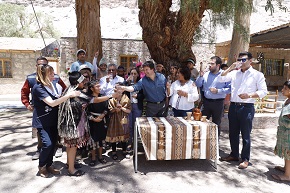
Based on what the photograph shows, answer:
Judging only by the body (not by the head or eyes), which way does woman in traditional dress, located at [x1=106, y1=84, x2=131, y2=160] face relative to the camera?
toward the camera

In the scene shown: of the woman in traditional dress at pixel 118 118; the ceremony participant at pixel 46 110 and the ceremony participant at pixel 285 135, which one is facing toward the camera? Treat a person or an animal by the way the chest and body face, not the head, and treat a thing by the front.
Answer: the woman in traditional dress

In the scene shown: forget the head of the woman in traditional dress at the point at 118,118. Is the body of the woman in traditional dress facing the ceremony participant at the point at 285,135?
no

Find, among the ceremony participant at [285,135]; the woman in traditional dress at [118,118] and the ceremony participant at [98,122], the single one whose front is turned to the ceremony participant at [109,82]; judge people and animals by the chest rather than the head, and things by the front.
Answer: the ceremony participant at [285,135]

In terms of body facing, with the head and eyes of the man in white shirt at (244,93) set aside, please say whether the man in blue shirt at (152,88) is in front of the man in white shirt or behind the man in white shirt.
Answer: in front

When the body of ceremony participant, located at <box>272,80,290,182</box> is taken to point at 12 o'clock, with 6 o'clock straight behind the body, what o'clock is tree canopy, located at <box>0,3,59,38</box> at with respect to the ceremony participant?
The tree canopy is roughly at 1 o'clock from the ceremony participant.

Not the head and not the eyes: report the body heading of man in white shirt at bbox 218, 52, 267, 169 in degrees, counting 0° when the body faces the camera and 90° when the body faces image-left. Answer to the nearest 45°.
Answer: approximately 45°

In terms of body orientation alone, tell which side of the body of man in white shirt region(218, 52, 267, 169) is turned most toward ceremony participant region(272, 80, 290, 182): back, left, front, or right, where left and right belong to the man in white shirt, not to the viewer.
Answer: left

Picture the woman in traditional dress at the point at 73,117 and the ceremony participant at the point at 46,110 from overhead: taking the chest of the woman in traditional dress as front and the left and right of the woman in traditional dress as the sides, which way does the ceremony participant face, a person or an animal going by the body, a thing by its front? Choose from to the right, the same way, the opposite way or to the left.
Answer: the same way

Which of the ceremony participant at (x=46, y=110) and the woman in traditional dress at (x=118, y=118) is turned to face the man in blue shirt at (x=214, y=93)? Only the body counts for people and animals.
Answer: the ceremony participant

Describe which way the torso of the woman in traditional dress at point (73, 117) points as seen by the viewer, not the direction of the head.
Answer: to the viewer's right

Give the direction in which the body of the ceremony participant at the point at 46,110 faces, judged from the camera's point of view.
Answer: to the viewer's right

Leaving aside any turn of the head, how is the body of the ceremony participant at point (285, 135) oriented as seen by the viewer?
to the viewer's left

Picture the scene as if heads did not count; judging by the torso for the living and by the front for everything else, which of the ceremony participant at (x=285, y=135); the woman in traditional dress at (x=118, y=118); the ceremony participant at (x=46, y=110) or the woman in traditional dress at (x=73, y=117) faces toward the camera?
the woman in traditional dress at (x=118, y=118)
